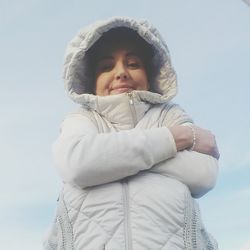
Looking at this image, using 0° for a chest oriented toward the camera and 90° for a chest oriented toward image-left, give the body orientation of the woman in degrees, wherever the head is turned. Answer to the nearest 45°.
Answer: approximately 0°
